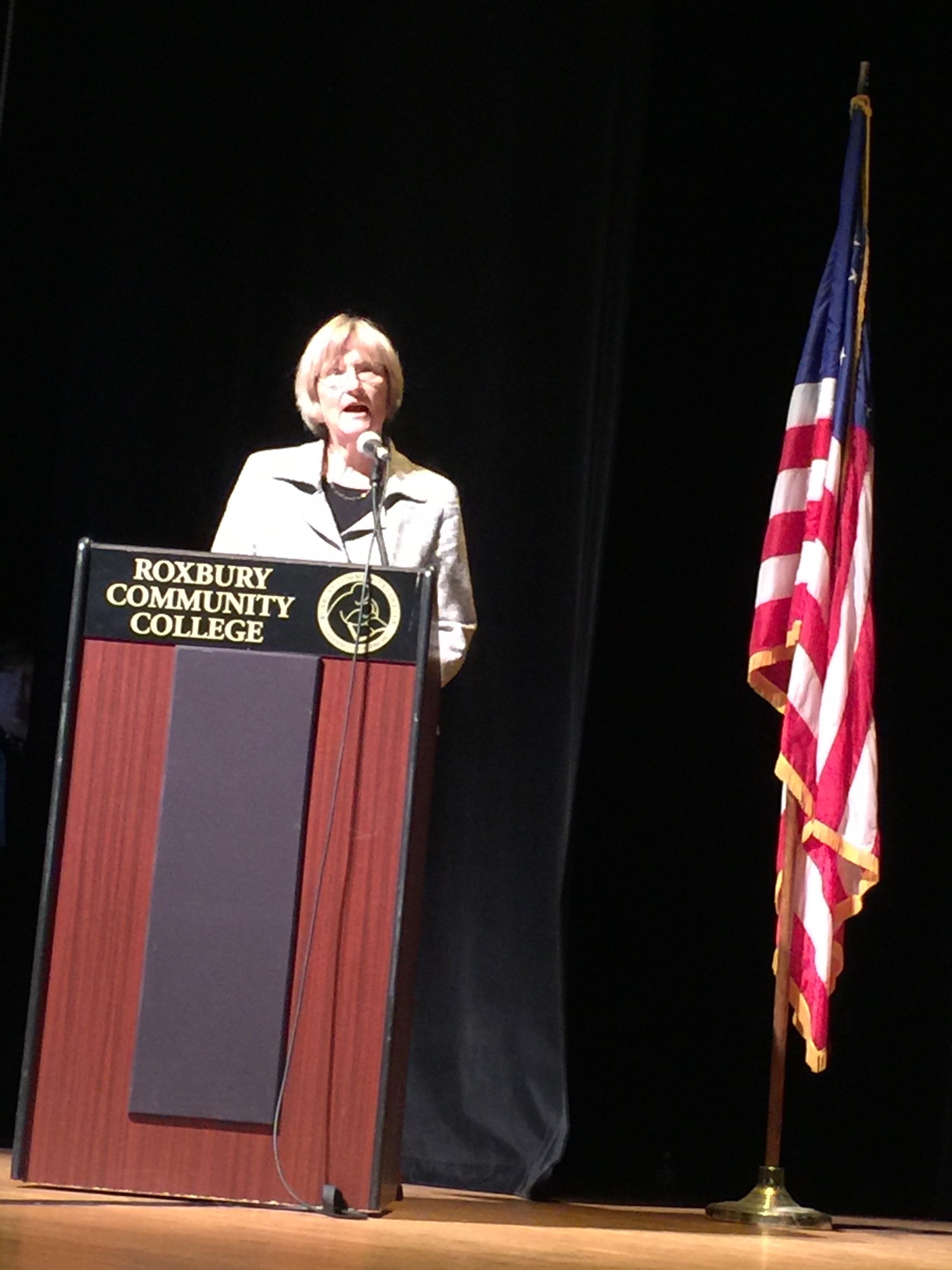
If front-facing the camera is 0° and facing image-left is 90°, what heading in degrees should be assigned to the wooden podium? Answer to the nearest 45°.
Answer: approximately 0°

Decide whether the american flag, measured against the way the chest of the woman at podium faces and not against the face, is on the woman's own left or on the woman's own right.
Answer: on the woman's own left

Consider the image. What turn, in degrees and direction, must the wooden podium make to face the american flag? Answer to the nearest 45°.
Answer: approximately 135° to its left

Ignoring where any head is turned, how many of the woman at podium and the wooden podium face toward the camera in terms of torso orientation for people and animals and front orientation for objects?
2

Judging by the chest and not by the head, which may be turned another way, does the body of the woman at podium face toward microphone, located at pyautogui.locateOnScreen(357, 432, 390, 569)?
yes

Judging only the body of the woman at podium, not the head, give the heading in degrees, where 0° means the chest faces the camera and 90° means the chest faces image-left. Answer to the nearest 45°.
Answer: approximately 0°
